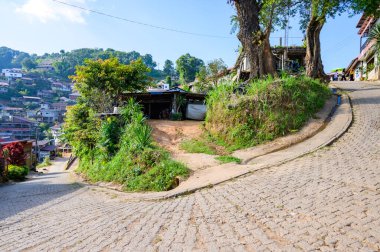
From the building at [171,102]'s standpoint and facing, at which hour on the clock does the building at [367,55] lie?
the building at [367,55] is roughly at 8 o'clock from the building at [171,102].

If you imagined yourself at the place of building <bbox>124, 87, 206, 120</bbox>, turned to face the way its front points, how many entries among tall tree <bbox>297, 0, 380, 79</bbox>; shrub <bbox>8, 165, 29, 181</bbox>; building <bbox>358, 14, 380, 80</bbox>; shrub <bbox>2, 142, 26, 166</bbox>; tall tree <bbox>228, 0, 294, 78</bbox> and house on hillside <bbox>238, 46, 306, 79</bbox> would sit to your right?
2

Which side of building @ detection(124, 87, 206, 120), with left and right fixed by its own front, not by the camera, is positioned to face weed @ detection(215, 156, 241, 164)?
front

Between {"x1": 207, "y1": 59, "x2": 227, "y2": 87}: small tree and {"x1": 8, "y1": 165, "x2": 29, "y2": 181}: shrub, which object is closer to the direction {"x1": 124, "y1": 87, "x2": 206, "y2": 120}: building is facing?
the shrub

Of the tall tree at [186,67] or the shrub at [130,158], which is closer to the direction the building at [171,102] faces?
the shrub

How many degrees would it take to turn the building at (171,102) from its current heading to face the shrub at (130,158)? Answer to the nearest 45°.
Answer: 0° — it already faces it

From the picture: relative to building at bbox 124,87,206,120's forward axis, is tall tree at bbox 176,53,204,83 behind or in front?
behind

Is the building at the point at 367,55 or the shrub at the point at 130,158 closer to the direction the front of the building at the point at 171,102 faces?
the shrub

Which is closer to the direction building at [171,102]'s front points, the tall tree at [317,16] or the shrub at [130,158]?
the shrub

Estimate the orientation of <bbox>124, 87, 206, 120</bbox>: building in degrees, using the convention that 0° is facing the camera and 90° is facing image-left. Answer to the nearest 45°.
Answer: approximately 0°

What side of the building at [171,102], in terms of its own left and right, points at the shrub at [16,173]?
right

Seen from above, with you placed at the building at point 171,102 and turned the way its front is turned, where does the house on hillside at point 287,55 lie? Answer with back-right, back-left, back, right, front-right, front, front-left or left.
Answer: back-left
